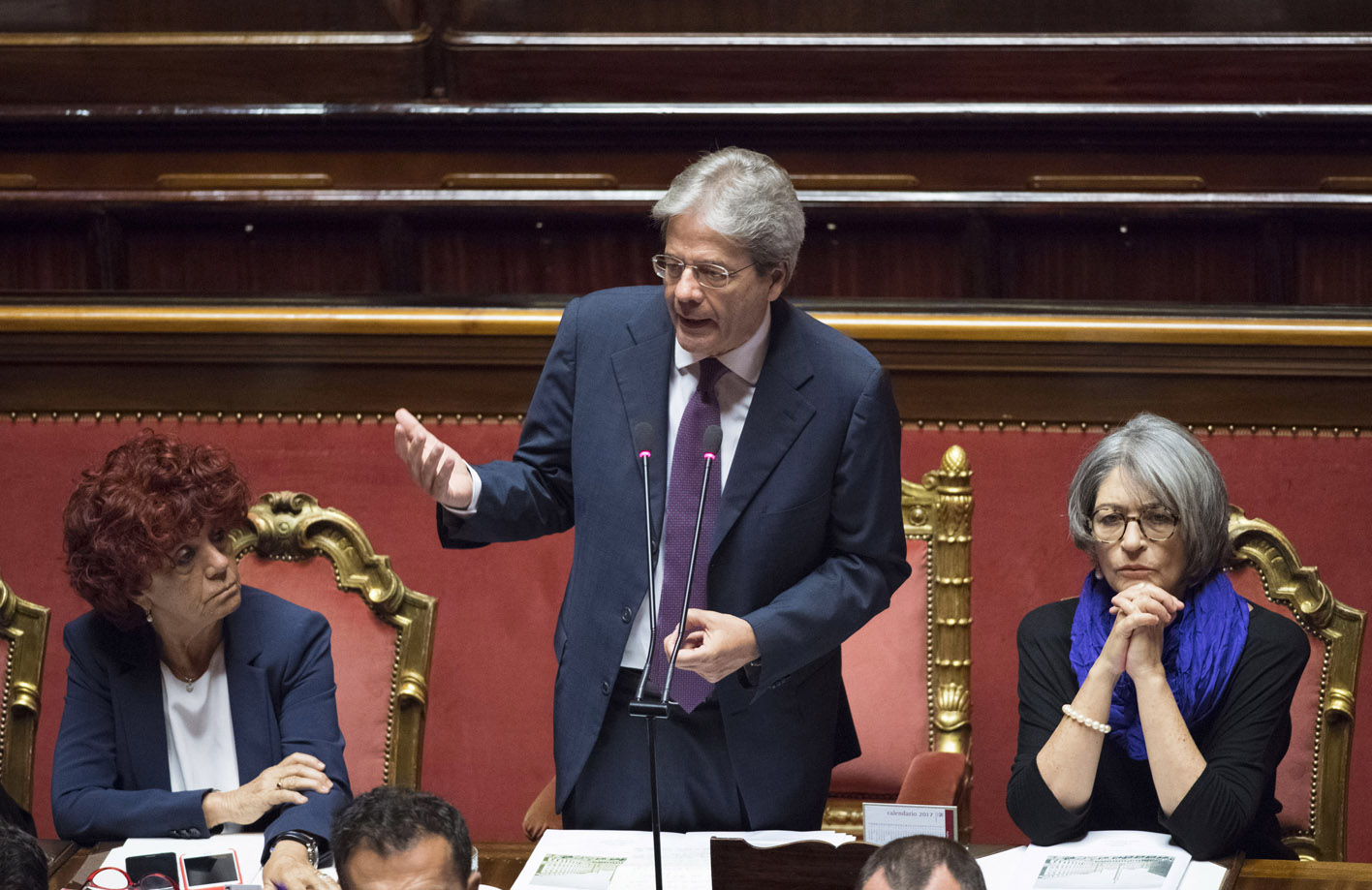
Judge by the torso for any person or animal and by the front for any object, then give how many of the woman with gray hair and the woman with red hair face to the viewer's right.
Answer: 0

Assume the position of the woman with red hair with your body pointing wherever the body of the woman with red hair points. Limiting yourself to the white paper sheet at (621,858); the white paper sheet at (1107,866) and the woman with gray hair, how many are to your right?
0

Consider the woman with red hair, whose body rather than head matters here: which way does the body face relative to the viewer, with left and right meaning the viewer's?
facing the viewer

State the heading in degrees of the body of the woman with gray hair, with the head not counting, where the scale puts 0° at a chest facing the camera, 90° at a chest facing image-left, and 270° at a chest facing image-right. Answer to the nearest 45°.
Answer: approximately 45°

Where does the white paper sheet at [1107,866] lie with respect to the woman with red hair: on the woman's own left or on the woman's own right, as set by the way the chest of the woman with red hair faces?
on the woman's own left

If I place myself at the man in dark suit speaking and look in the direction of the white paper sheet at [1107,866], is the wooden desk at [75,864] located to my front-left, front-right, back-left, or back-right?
back-right

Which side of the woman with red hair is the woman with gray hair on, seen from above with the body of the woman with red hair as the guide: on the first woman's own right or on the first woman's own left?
on the first woman's own left
